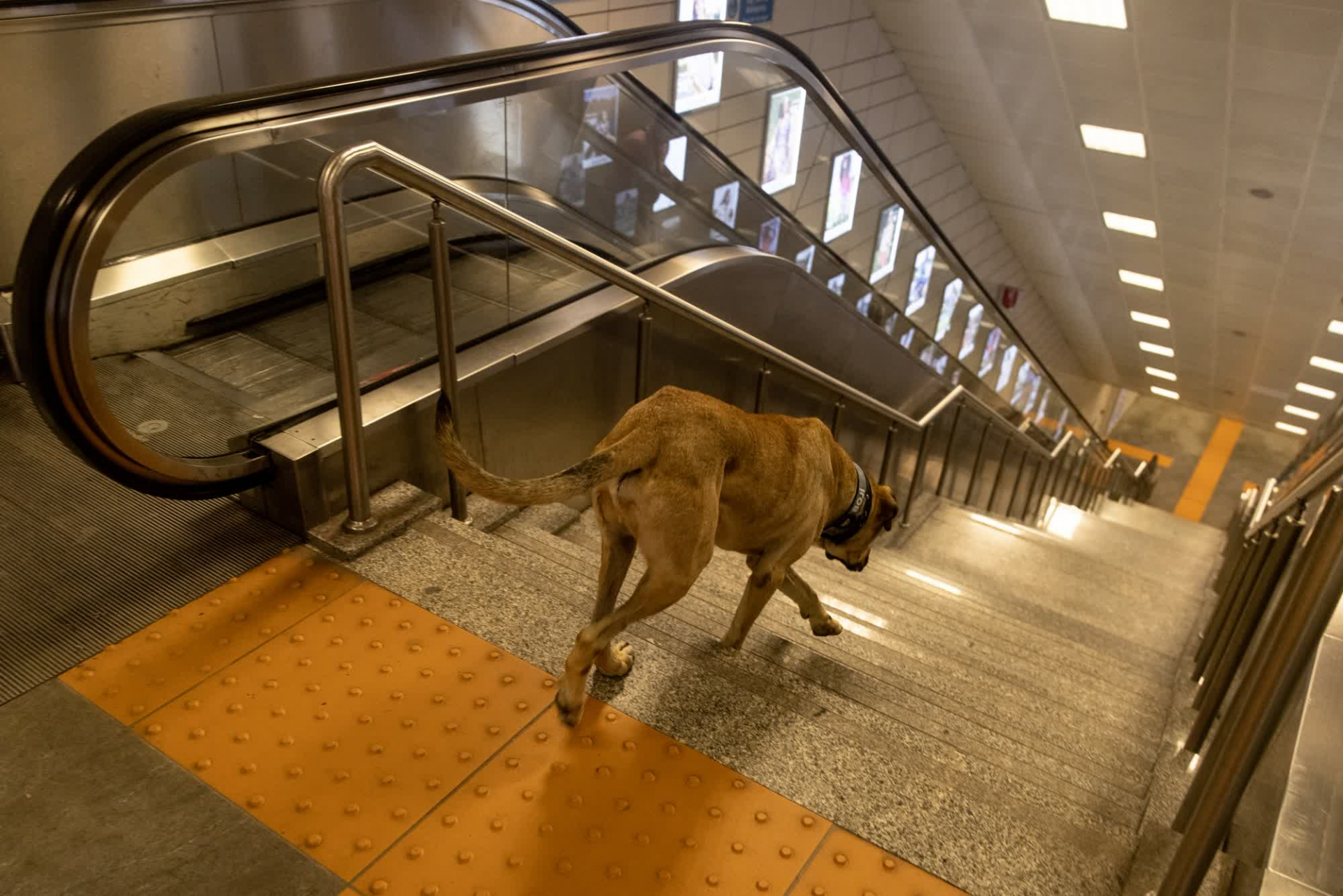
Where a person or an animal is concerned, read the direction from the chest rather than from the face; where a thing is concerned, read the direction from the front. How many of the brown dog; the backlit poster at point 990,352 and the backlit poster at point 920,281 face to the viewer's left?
0

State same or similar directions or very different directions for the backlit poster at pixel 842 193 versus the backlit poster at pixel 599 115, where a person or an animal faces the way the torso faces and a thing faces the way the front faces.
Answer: same or similar directions

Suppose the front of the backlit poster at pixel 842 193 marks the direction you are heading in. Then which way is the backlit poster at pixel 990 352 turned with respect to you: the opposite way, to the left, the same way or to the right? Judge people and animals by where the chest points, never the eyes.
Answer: the same way

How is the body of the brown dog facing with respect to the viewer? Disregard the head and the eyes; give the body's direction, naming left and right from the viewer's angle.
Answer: facing away from the viewer and to the right of the viewer

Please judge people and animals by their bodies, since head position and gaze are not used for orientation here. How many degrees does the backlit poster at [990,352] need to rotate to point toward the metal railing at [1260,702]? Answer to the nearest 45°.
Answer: approximately 45° to its right

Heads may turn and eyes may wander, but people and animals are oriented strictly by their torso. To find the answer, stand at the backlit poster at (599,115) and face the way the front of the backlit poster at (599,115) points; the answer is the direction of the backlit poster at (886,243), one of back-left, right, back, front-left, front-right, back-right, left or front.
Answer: left

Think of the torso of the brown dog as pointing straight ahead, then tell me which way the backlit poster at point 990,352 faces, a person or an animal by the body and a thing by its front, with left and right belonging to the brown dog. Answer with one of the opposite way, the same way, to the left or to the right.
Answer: to the right

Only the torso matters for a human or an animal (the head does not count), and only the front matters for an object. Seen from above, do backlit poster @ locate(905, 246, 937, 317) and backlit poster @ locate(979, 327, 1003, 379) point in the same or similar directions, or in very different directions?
same or similar directions

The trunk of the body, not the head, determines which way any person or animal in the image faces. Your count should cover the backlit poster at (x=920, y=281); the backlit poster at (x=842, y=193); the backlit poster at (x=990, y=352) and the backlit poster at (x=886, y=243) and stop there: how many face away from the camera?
0

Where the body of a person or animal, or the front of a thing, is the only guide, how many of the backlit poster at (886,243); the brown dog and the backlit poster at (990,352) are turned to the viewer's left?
0

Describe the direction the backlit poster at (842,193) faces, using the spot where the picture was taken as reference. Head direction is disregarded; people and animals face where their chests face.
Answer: facing the viewer and to the right of the viewer

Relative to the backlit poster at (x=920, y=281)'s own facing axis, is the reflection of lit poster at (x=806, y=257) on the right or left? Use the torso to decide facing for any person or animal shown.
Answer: on its right

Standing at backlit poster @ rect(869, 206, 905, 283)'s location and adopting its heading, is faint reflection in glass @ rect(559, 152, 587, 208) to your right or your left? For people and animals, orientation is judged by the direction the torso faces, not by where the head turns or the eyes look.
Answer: on your right

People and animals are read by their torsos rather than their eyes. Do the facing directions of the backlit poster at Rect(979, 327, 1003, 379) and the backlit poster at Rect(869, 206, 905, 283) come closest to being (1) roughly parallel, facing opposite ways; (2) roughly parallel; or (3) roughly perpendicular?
roughly parallel

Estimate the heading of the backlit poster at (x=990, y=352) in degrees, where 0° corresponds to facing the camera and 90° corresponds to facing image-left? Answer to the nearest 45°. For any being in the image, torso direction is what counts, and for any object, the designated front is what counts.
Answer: approximately 315°
